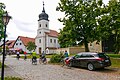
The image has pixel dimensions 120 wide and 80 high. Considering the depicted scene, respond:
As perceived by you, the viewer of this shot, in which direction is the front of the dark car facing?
facing away from the viewer and to the left of the viewer

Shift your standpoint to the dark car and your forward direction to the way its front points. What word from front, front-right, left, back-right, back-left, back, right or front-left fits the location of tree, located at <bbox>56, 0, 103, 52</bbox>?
front-right

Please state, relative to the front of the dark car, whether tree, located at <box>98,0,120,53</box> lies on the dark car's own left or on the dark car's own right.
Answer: on the dark car's own right
